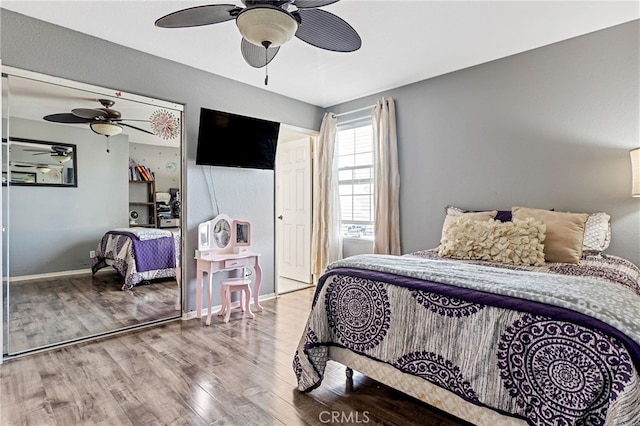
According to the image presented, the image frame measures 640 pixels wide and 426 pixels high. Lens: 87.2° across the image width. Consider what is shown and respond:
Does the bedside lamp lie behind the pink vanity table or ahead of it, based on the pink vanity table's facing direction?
ahead

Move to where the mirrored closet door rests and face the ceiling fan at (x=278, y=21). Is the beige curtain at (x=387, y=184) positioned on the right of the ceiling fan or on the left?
left

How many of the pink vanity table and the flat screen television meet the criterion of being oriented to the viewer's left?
0

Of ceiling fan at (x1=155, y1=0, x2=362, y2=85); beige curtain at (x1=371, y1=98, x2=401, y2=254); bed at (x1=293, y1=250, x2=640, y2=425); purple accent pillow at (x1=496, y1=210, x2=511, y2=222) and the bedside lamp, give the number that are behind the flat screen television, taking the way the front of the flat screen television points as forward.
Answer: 0

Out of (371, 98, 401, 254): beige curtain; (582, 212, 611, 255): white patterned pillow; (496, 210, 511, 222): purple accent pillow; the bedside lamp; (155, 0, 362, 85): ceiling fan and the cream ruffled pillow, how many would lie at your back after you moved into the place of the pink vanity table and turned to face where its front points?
0

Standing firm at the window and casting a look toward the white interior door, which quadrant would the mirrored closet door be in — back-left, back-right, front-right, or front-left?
front-left

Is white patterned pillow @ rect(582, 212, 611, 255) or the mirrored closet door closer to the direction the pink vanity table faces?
the white patterned pillow

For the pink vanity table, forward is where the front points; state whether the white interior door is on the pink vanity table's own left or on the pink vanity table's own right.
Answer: on the pink vanity table's own left

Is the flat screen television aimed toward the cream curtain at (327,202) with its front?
no

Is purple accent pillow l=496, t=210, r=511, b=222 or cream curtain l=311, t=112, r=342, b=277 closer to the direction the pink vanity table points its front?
the purple accent pillow

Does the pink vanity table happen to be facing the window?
no

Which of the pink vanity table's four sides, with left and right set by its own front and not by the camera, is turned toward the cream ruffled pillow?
front

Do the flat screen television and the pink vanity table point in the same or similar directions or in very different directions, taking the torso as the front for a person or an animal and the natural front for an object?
same or similar directions

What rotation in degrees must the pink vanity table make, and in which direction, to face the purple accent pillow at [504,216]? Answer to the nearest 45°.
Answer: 0° — it already faces it

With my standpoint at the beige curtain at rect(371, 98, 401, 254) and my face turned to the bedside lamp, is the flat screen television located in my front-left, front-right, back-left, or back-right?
back-right

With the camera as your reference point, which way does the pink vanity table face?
facing the viewer and to the right of the viewer

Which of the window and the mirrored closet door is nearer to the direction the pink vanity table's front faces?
the window

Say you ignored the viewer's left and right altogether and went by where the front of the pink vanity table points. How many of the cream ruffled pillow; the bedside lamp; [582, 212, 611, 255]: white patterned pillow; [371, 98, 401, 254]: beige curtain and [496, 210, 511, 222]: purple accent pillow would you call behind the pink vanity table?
0

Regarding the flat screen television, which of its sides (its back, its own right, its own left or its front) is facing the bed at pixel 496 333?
front
